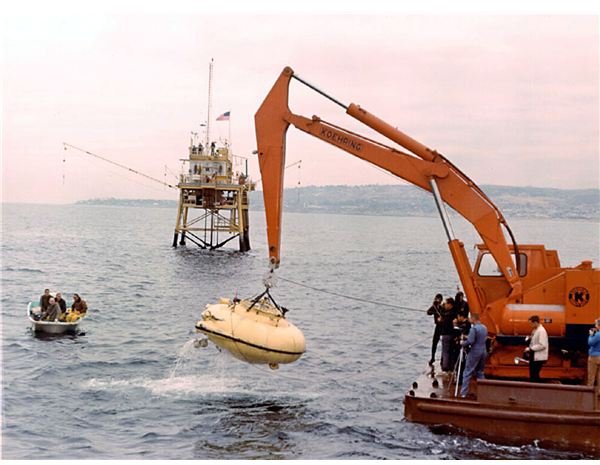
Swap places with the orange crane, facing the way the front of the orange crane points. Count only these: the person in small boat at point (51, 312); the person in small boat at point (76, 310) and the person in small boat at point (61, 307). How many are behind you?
0

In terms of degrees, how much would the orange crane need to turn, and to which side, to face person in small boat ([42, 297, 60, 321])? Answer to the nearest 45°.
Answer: approximately 45° to its right

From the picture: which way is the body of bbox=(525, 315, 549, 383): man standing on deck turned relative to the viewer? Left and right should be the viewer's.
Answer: facing to the left of the viewer

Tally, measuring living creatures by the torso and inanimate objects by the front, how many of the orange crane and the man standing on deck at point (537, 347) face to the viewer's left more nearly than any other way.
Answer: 2

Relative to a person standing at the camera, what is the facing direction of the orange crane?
facing to the left of the viewer

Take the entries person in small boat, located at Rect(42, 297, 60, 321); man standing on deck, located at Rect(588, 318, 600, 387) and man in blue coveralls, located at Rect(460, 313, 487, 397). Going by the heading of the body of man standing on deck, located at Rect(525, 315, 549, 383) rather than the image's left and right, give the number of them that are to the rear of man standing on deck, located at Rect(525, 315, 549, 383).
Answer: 1

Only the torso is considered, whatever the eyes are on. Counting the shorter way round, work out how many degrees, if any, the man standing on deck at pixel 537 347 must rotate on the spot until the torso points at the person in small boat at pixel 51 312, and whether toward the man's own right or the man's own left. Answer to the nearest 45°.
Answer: approximately 45° to the man's own right

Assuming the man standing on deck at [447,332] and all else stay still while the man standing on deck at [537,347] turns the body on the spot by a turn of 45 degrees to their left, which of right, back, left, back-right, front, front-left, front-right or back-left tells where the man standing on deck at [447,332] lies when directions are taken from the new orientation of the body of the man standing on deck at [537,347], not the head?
right

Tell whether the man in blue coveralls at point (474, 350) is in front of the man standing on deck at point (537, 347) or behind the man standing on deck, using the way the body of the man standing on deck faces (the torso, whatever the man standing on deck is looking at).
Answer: in front

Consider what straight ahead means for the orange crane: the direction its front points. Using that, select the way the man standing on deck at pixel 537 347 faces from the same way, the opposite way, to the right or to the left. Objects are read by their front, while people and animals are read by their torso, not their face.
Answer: the same way

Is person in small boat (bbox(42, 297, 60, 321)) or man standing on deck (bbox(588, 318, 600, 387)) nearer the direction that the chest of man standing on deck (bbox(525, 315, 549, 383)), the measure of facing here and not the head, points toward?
the person in small boat

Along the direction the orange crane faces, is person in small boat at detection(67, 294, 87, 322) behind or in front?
in front

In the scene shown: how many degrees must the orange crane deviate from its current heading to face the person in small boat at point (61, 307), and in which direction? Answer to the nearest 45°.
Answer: approximately 45° to its right
